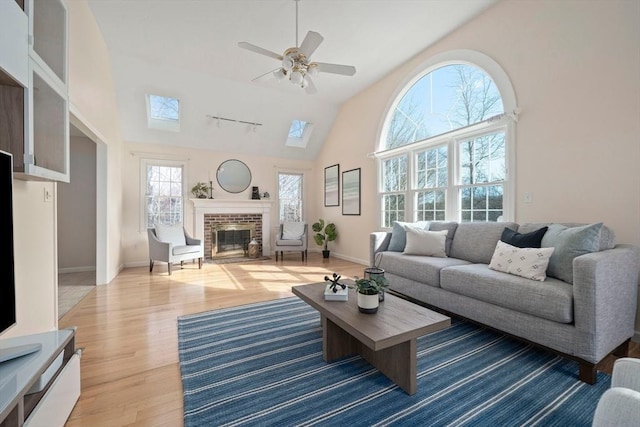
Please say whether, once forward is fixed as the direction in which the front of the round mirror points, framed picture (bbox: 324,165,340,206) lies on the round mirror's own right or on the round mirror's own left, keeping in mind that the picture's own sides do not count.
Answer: on the round mirror's own left

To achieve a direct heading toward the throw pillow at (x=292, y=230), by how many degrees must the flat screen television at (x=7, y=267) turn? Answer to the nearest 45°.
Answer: approximately 90° to its left

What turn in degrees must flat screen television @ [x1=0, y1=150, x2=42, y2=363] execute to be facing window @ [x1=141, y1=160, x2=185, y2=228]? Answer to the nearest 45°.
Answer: approximately 90° to its left

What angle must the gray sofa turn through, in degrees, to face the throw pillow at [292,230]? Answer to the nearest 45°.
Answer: approximately 90° to its right

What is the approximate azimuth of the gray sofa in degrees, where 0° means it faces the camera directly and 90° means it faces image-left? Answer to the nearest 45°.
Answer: approximately 45°

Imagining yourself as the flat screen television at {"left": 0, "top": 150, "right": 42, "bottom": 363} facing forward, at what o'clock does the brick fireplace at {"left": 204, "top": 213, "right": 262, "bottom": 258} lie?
The brick fireplace is roughly at 9 o'clock from the flat screen television.

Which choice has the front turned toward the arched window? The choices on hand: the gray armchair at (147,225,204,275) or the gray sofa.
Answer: the gray armchair

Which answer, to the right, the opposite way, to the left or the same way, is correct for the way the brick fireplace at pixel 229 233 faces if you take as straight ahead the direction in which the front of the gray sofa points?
to the left
